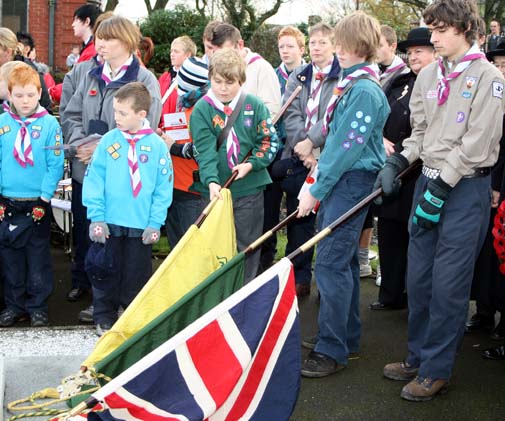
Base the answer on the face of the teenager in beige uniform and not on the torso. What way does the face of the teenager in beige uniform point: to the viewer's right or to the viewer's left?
to the viewer's left

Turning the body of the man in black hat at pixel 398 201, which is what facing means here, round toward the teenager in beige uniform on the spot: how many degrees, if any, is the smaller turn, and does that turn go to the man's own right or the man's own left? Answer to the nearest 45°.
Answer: approximately 45° to the man's own left

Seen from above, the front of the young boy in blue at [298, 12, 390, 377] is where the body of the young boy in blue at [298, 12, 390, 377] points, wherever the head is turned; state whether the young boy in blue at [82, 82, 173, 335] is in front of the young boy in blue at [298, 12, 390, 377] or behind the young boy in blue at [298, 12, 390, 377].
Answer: in front

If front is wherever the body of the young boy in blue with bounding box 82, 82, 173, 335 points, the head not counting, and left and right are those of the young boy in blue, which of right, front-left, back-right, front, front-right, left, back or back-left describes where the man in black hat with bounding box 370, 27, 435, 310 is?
left

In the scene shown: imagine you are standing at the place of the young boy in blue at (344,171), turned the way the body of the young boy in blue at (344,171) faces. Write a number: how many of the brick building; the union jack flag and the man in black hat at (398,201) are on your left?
1

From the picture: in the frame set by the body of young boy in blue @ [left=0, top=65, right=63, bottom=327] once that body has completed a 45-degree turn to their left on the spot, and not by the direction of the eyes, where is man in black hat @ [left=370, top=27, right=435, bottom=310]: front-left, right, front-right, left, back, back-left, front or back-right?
front-left

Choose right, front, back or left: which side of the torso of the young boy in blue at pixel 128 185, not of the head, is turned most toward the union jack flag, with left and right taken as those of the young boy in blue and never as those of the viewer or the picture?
front

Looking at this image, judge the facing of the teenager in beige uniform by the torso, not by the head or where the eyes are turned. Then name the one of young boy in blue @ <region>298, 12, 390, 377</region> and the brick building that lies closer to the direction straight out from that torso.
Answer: the young boy in blue

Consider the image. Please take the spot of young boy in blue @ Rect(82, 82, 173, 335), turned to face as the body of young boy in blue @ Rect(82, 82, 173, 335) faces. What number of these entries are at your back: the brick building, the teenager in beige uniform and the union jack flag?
1

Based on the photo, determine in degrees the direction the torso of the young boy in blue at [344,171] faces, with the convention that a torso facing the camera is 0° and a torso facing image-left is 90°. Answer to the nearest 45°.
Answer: approximately 90°

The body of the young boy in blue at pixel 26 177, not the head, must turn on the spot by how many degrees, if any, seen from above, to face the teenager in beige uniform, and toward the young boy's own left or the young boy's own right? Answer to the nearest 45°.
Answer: approximately 45° to the young boy's own left

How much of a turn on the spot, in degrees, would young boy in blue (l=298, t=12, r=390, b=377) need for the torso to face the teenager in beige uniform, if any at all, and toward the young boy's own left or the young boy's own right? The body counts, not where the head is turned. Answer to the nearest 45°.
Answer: approximately 135° to the young boy's own left

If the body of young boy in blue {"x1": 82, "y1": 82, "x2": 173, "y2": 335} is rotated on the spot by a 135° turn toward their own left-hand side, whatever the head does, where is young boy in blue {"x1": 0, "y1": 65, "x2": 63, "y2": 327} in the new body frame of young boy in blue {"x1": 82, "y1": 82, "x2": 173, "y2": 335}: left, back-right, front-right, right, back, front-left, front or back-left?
left

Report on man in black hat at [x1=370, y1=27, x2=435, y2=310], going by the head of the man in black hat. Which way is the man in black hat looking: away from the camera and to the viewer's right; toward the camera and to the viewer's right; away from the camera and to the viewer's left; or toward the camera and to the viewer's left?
toward the camera and to the viewer's left

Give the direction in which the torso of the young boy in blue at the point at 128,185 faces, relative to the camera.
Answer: toward the camera

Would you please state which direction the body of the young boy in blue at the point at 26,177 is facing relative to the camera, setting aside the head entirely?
toward the camera

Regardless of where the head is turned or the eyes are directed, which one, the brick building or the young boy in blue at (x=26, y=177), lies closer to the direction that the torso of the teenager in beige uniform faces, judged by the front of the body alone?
the young boy in blue
